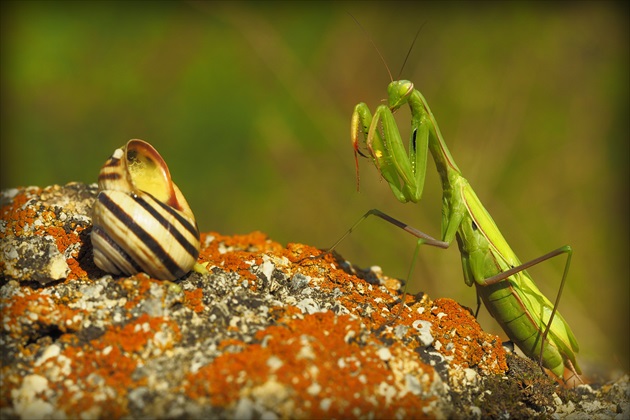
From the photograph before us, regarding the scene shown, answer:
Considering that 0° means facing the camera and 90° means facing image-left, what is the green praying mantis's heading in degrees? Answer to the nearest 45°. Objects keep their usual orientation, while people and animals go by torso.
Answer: approximately 90°

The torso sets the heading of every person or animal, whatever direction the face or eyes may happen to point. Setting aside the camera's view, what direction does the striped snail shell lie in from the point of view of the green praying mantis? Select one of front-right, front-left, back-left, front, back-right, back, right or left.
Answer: front-left
